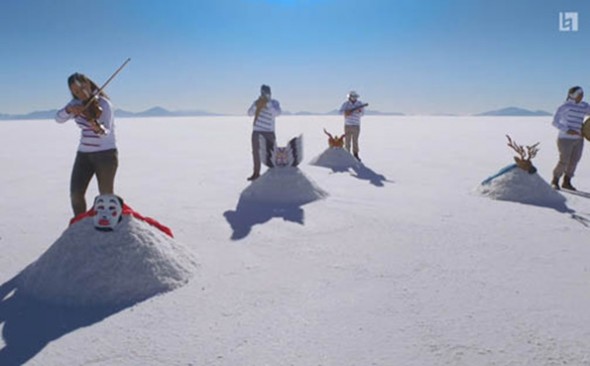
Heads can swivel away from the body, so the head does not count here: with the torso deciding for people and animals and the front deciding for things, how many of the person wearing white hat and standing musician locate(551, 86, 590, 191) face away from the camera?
0

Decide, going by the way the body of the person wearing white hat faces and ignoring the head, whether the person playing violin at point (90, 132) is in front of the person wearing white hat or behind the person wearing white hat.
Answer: in front

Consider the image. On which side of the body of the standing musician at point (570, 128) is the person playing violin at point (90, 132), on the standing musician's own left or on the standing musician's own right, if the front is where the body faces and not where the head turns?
on the standing musician's own right

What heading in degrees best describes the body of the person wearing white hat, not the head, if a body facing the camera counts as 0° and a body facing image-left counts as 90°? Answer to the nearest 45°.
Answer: approximately 0°

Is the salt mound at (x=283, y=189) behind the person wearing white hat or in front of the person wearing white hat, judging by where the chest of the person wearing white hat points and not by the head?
in front

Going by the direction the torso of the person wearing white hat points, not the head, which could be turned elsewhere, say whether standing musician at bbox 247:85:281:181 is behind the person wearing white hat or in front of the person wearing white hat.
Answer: in front
